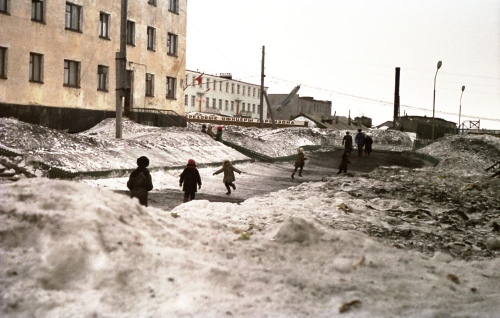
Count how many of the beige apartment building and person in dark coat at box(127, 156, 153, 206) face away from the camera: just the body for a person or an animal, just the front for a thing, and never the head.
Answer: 1

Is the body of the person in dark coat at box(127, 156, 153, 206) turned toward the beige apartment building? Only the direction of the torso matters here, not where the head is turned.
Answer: yes

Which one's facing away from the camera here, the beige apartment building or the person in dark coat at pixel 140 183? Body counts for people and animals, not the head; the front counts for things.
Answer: the person in dark coat

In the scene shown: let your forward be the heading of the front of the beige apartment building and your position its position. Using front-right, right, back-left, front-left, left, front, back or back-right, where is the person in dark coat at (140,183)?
front-right

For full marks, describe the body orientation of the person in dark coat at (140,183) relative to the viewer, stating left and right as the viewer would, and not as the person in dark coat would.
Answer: facing away from the viewer

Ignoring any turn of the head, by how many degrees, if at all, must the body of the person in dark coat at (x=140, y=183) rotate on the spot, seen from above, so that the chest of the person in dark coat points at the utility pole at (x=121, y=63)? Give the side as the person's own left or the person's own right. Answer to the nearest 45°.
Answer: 0° — they already face it

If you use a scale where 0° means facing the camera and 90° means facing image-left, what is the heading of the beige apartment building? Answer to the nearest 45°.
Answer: approximately 315°
